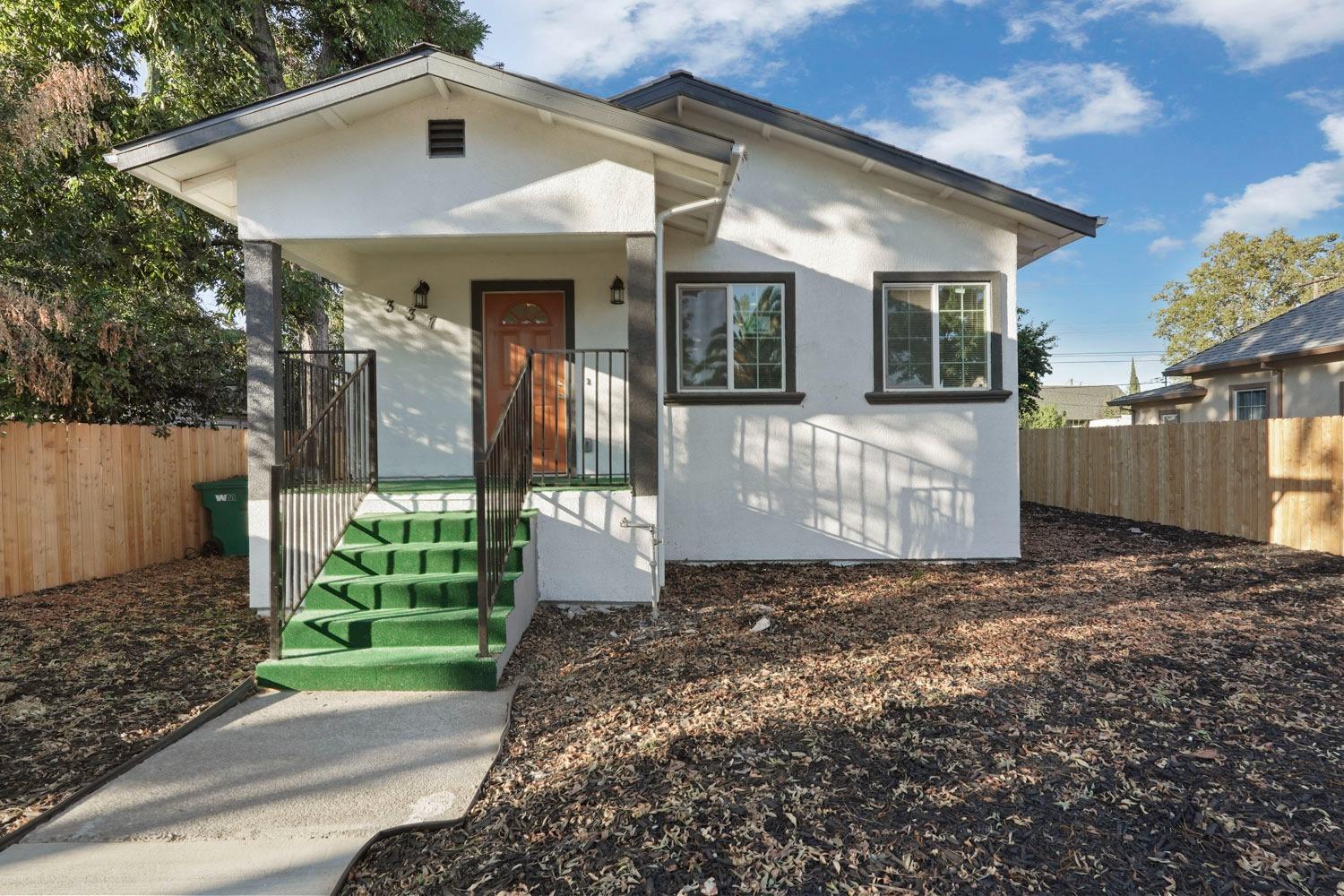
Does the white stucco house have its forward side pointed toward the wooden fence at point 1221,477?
no

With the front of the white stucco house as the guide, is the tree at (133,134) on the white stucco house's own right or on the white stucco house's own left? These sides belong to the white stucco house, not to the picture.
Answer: on the white stucco house's own right

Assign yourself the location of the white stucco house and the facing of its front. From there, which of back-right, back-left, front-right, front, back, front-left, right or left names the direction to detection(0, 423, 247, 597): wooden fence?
right

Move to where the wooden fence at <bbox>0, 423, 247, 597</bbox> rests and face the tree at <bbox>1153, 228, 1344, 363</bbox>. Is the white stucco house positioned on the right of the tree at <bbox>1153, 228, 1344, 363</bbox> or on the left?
right

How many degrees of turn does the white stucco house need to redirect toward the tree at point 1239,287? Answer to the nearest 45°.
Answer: approximately 135° to its left

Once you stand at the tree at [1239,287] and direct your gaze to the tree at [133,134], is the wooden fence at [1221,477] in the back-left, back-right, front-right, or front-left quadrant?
front-left

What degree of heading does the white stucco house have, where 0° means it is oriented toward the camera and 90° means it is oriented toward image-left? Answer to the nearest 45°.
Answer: approximately 0°

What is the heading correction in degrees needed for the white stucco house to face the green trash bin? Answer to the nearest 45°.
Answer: approximately 90° to its right

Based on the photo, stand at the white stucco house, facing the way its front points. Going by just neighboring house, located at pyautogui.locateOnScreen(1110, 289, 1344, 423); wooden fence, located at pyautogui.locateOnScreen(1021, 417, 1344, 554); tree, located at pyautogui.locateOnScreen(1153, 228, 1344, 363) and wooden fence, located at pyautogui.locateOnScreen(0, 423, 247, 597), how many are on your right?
1

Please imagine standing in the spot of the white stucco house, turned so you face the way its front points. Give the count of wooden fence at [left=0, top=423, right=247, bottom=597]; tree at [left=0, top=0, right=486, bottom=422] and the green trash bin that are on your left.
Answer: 0

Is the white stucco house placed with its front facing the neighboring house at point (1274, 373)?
no
